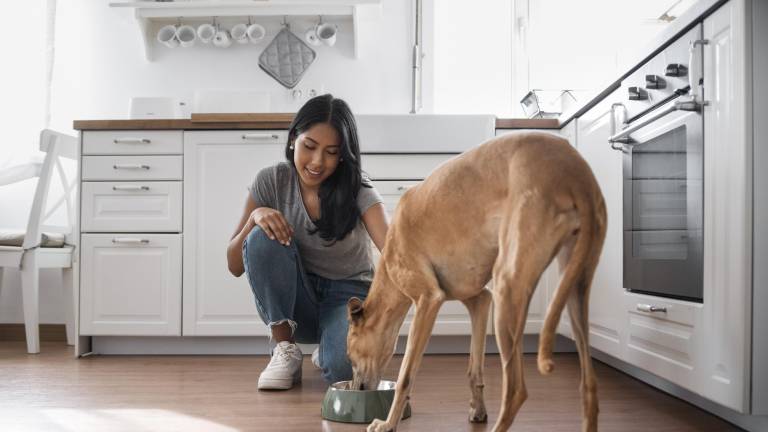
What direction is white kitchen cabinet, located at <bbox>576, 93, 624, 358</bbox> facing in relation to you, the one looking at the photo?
facing to the left of the viewer

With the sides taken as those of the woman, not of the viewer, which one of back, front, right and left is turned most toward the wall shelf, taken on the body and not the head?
back

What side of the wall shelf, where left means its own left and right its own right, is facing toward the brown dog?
front

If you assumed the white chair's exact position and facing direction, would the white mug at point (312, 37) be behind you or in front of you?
behind

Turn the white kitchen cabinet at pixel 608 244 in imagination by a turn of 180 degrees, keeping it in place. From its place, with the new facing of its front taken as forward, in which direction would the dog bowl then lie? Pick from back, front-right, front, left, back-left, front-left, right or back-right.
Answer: back-right

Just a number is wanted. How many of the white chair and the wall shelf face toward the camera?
1

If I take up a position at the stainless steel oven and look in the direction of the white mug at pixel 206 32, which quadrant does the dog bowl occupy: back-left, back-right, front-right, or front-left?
front-left

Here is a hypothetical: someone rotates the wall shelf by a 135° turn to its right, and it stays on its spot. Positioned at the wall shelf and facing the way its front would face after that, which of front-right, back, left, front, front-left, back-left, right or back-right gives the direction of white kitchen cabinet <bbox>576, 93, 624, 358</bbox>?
back

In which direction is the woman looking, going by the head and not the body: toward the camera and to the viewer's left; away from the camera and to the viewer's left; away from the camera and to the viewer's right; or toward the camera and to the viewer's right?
toward the camera and to the viewer's right
